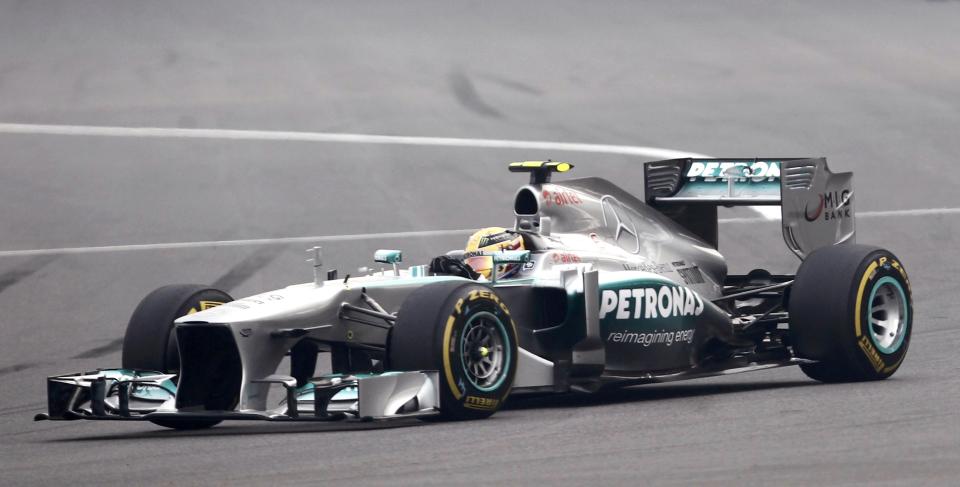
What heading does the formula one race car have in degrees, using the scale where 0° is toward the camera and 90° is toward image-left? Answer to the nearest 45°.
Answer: approximately 45°
